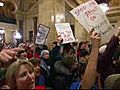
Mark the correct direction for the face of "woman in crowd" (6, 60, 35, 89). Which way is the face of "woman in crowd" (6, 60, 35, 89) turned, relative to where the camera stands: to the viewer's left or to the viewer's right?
to the viewer's right

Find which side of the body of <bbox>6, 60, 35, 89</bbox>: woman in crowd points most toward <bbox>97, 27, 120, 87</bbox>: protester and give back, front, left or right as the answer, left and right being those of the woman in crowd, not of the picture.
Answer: left

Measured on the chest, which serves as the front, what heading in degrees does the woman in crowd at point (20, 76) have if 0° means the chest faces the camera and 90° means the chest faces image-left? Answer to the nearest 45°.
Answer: approximately 315°
